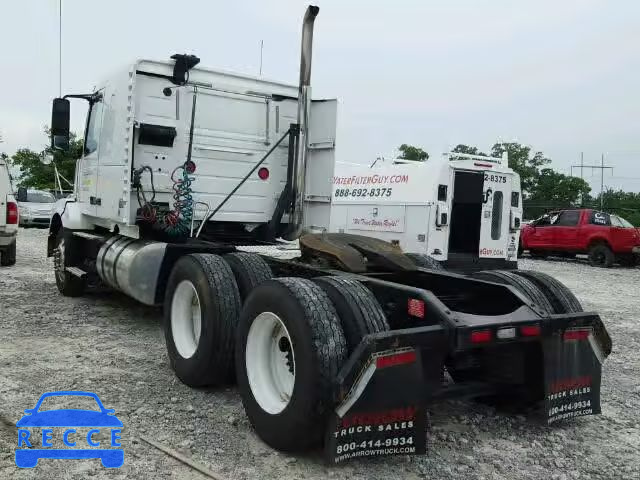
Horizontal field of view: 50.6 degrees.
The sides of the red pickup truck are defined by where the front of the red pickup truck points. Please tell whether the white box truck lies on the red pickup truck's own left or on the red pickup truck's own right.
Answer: on the red pickup truck's own left

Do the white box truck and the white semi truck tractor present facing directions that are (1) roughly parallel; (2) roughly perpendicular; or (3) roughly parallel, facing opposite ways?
roughly parallel

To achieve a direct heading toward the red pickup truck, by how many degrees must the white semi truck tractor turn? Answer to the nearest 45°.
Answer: approximately 90° to its right

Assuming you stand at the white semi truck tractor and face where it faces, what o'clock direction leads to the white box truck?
The white box truck is roughly at 2 o'clock from the white semi truck tractor.

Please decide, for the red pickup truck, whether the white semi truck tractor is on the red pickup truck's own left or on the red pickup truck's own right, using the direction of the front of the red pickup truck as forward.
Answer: on the red pickup truck's own left

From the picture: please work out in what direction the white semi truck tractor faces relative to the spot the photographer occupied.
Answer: facing away from the viewer and to the left of the viewer

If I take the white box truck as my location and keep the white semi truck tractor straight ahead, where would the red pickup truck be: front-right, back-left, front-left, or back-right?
back-left

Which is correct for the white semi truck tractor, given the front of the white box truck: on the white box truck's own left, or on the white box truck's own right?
on the white box truck's own left
